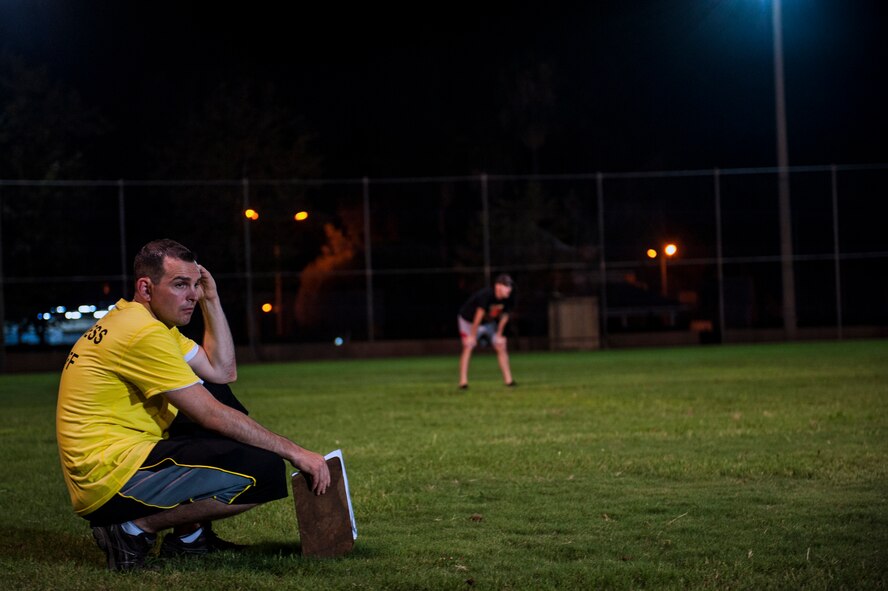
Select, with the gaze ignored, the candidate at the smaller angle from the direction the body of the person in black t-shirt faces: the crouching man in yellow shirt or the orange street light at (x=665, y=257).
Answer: the crouching man in yellow shirt

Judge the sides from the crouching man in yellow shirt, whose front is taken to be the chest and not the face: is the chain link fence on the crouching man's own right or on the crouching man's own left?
on the crouching man's own left

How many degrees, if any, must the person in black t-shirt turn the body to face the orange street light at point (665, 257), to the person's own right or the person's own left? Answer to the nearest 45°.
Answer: approximately 135° to the person's own left

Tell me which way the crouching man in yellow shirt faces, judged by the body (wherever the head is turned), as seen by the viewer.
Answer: to the viewer's right

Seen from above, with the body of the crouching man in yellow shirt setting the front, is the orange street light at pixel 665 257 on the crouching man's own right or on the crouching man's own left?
on the crouching man's own left

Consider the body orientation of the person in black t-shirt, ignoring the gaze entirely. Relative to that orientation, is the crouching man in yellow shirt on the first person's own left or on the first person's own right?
on the first person's own right
